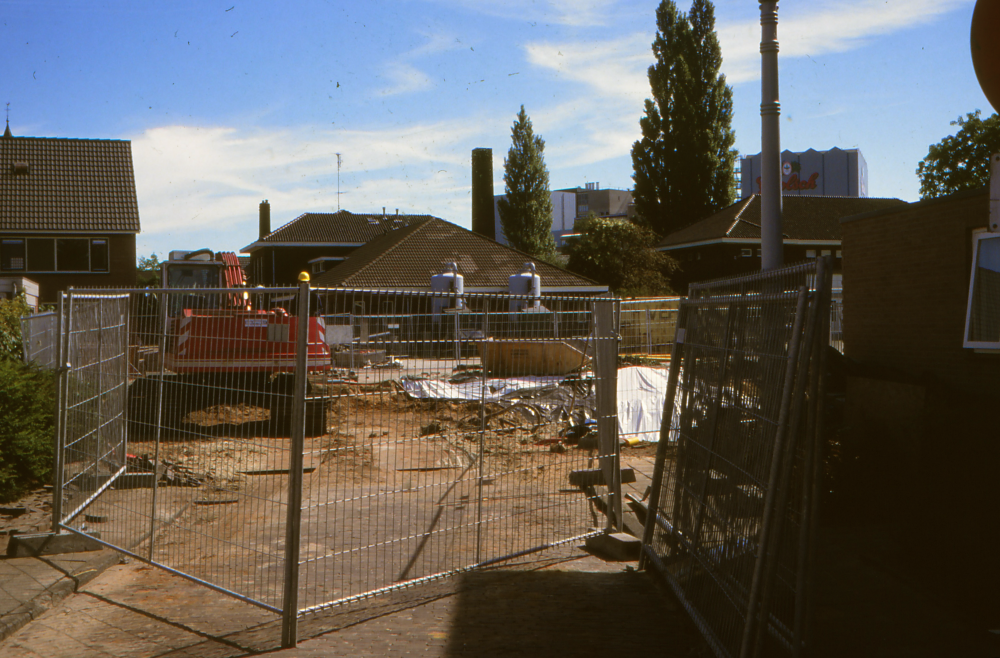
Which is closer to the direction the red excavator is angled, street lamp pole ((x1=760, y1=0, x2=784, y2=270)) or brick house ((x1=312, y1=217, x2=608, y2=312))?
the brick house

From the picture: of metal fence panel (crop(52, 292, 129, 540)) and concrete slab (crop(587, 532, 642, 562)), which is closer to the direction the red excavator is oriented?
the metal fence panel

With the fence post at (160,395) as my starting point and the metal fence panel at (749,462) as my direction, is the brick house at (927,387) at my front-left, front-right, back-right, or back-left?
front-left

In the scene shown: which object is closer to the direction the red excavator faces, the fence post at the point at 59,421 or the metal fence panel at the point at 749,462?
the fence post

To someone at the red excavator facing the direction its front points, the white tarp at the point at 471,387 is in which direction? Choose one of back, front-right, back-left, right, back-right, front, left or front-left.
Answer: right

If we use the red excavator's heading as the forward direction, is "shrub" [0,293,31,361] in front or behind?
in front

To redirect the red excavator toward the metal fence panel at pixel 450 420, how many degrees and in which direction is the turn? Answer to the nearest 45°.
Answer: approximately 180°

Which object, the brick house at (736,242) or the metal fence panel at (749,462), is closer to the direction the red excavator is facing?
the brick house

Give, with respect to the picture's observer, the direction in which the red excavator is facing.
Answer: facing away from the viewer

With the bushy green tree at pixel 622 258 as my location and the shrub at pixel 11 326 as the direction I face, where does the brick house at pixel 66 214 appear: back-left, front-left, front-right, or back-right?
front-right
